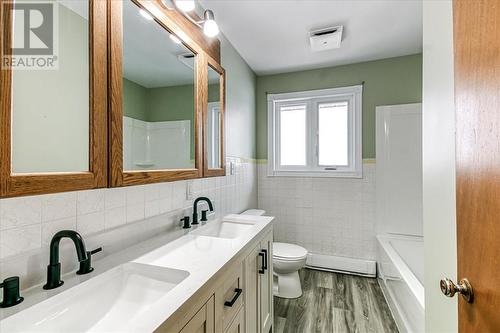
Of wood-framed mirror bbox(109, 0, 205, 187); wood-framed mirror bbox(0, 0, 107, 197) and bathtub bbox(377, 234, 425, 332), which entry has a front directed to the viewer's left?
the bathtub

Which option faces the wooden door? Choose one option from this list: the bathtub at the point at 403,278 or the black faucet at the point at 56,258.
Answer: the black faucet

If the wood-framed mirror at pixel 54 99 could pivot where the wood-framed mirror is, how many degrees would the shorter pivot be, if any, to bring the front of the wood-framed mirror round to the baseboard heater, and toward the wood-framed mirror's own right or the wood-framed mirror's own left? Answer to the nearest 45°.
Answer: approximately 45° to the wood-framed mirror's own left

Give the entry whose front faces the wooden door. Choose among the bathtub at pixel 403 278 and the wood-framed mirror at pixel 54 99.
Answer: the wood-framed mirror

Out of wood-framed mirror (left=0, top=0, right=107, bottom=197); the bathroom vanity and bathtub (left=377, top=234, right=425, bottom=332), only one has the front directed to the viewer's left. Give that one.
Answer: the bathtub

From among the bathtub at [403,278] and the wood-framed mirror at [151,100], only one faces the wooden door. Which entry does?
the wood-framed mirror

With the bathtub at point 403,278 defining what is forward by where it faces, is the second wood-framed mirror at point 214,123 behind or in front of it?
in front

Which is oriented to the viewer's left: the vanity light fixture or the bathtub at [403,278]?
the bathtub

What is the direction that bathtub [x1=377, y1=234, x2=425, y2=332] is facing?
to the viewer's left

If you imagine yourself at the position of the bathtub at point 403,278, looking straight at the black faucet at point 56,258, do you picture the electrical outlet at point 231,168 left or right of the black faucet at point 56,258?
right

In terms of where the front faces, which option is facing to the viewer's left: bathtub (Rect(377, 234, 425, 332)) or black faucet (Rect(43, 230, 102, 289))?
the bathtub
